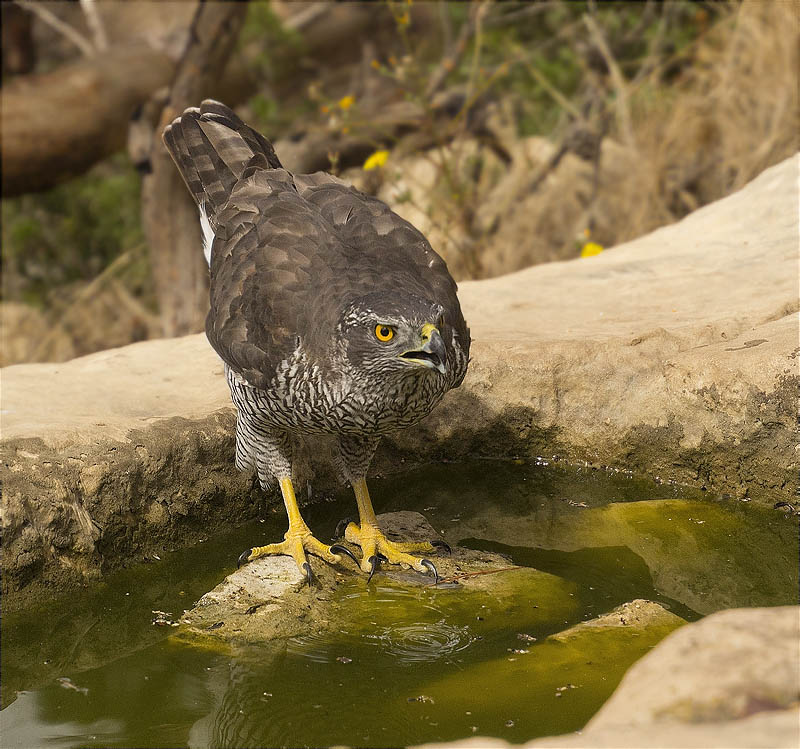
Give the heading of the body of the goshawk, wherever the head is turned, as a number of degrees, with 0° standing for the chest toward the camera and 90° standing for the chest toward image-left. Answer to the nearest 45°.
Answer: approximately 315°

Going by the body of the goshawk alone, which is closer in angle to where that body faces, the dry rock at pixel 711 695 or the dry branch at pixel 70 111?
the dry rock

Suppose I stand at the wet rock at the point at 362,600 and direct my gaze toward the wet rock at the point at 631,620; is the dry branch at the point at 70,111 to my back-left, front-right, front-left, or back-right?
back-left

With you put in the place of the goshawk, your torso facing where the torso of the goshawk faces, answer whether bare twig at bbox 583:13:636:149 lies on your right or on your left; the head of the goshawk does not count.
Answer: on your left
